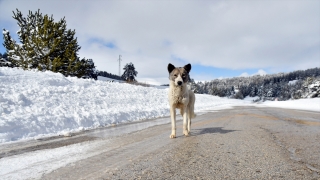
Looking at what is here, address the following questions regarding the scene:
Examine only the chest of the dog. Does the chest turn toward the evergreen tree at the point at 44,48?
no

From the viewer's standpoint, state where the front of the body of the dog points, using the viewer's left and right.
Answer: facing the viewer
